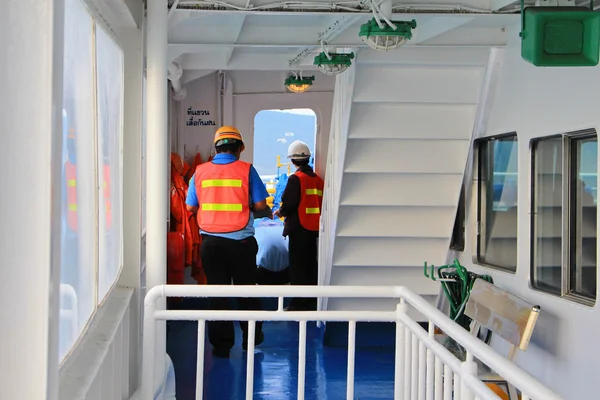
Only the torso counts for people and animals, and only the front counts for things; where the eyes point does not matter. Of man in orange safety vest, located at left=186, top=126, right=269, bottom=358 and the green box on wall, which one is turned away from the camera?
the man in orange safety vest

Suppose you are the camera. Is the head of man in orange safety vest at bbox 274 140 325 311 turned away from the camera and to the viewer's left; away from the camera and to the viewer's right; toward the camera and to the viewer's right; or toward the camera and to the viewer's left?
away from the camera and to the viewer's left

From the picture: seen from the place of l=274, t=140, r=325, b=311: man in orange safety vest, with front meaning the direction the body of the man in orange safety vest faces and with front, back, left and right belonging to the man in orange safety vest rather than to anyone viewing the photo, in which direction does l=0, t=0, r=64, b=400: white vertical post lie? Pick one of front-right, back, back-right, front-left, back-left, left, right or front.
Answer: back-left

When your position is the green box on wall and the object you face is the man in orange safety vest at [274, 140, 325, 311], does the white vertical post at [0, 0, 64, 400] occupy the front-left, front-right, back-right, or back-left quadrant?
back-left

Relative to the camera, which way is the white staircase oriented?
away from the camera

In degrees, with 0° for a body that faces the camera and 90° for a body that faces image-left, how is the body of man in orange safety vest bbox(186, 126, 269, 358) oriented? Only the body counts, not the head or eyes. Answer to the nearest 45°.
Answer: approximately 180°

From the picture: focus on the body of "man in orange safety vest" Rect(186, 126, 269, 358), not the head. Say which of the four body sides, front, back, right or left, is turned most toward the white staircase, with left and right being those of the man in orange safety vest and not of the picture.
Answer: right

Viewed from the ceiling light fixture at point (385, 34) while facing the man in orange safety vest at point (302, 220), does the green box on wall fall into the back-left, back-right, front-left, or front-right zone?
back-right

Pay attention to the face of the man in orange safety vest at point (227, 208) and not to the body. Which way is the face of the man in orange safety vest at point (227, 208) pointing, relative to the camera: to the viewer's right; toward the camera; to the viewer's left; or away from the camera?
away from the camera
